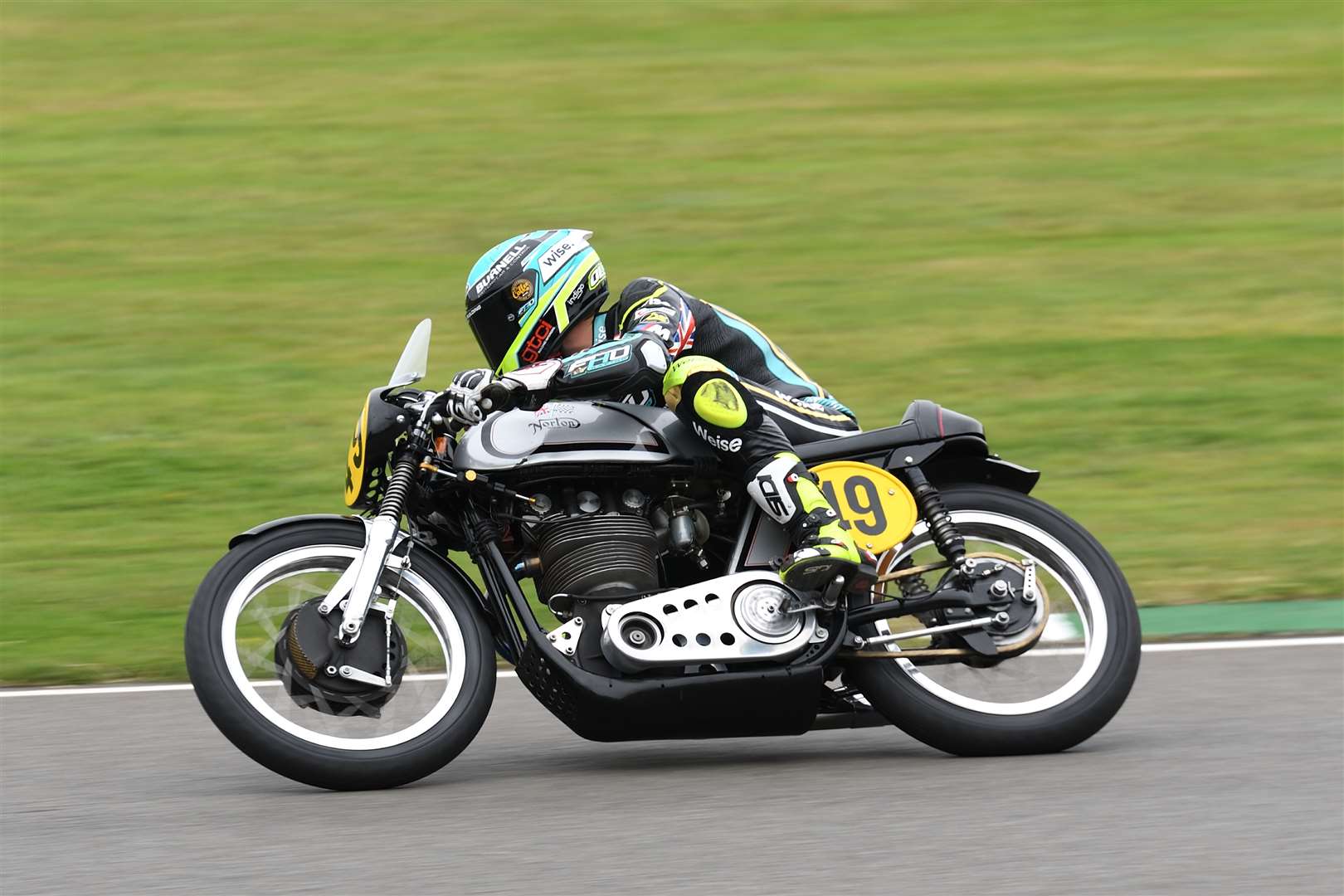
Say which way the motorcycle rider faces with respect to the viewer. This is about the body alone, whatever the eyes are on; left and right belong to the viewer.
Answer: facing to the left of the viewer

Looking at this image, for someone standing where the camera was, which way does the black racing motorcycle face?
facing to the left of the viewer

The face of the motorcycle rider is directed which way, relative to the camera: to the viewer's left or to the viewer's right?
to the viewer's left
